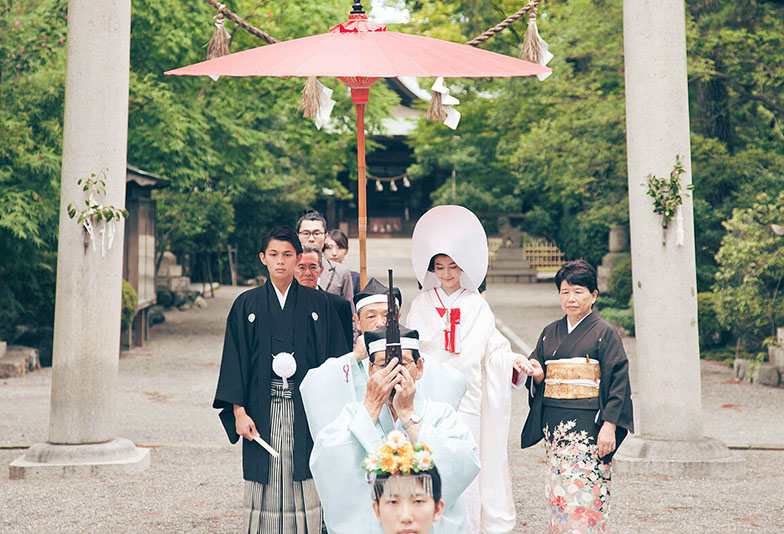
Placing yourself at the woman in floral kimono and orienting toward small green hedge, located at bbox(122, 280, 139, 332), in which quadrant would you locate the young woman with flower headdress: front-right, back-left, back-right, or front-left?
back-left

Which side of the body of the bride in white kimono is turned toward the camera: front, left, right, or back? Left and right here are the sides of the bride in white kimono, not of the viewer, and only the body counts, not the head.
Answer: front

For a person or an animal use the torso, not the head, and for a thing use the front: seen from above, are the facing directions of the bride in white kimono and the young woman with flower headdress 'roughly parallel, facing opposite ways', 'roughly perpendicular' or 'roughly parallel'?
roughly parallel

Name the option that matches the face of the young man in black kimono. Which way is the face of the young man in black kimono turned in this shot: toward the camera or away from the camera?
toward the camera

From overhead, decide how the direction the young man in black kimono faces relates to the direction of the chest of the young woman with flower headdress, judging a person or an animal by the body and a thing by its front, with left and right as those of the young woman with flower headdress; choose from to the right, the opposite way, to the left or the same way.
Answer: the same way

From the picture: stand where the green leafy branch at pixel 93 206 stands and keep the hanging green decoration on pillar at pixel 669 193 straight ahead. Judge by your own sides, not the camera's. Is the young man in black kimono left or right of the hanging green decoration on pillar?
right

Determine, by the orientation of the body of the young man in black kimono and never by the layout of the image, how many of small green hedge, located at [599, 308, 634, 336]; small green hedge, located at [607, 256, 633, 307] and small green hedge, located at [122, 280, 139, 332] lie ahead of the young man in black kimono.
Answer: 0

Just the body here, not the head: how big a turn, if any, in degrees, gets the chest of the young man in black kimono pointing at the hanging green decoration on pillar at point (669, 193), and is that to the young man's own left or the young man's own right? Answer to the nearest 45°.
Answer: approximately 135° to the young man's own left

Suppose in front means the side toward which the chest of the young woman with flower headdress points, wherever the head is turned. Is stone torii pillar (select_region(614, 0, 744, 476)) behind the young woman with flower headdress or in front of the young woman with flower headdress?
behind

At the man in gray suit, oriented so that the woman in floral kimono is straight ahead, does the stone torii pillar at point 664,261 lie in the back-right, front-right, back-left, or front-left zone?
front-left

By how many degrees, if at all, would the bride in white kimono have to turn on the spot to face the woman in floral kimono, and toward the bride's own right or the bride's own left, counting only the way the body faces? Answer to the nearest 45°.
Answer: approximately 90° to the bride's own left

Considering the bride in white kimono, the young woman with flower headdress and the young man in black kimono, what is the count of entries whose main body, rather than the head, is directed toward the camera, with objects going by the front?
3

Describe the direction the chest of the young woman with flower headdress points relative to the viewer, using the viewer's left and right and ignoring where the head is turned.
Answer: facing the viewer

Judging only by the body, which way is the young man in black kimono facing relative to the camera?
toward the camera

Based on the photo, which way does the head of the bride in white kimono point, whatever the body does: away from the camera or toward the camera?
toward the camera

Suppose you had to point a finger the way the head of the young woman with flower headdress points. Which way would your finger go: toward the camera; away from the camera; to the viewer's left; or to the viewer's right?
toward the camera
